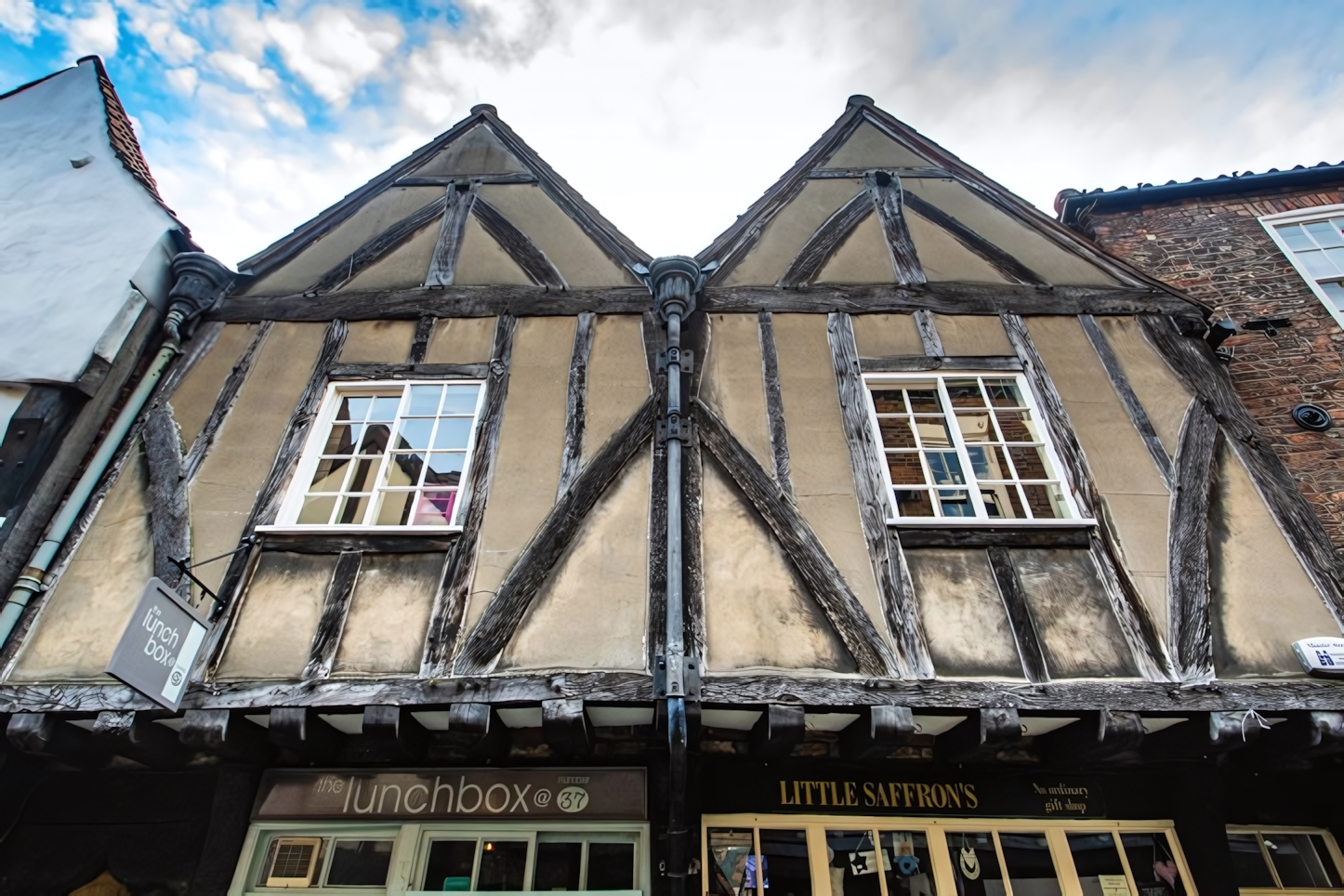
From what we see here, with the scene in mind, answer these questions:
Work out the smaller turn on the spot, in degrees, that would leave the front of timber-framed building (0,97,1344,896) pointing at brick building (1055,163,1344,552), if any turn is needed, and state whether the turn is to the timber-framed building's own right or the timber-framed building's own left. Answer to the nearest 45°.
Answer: approximately 90° to the timber-framed building's own left

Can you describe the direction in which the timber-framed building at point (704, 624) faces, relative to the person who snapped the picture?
facing the viewer
